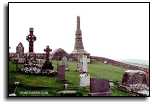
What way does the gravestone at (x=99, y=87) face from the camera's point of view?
toward the camera
